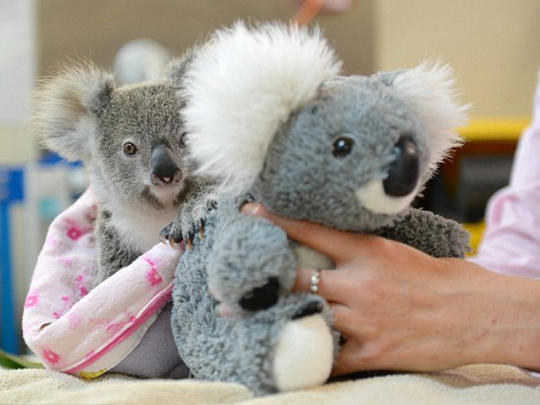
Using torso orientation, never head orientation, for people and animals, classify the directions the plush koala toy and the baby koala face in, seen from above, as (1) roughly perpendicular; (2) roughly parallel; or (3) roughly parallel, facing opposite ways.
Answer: roughly parallel

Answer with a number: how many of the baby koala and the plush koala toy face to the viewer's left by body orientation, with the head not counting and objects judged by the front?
0

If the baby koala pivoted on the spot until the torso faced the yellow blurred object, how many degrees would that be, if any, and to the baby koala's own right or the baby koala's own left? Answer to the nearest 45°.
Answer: approximately 90° to the baby koala's own left

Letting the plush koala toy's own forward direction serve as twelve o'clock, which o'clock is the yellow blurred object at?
The yellow blurred object is roughly at 8 o'clock from the plush koala toy.

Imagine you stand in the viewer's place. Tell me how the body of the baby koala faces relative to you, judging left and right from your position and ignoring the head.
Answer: facing the viewer and to the right of the viewer

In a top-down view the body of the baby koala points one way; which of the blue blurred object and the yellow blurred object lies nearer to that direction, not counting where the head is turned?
the yellow blurred object

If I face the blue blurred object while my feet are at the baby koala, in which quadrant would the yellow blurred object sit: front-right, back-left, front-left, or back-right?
front-right

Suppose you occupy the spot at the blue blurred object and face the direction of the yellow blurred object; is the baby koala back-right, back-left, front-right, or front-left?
front-right

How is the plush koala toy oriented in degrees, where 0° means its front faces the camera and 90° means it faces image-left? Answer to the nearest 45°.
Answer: approximately 315°

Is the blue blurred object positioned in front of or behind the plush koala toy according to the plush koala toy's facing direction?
behind
